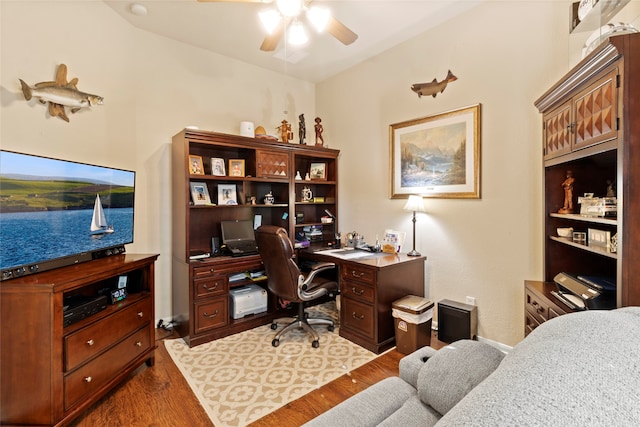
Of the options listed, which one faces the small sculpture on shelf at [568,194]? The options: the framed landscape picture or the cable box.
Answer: the cable box

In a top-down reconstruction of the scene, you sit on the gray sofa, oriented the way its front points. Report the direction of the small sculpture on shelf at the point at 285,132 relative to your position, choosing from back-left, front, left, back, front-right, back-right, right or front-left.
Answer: front-right

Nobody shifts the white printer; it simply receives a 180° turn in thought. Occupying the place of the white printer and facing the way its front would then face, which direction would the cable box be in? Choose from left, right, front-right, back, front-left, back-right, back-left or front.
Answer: left

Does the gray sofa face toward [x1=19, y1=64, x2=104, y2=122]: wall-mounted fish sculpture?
yes

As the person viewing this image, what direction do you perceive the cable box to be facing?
facing the viewer and to the right of the viewer

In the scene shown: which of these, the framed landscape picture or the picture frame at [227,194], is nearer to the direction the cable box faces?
the framed landscape picture

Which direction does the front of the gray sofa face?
to the viewer's left

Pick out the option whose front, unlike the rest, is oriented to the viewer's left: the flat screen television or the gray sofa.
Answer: the gray sofa
